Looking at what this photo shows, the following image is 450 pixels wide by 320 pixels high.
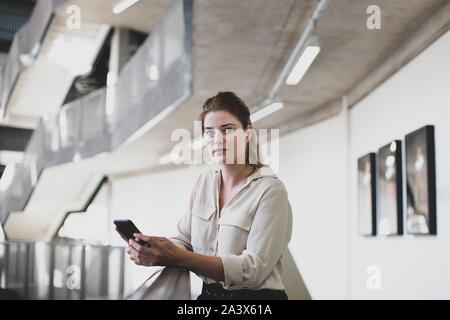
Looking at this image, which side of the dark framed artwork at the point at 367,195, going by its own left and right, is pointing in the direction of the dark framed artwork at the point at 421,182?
left

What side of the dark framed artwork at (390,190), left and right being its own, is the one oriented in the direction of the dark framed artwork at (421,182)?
left

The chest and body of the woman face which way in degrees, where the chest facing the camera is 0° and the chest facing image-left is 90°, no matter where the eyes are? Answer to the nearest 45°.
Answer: approximately 45°

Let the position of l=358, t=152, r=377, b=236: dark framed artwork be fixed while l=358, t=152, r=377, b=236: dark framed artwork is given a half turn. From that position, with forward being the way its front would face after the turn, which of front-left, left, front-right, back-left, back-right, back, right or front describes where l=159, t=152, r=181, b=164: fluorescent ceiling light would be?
back-left

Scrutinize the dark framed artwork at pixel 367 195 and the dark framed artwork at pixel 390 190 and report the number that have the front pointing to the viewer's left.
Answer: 2

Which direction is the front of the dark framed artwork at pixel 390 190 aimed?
to the viewer's left

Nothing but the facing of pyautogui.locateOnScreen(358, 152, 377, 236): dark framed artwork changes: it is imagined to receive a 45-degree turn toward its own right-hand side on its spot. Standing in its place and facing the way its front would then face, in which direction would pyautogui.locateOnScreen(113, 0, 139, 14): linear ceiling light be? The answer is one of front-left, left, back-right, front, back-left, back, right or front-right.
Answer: front

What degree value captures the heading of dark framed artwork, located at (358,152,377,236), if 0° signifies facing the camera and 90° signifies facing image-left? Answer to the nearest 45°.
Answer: approximately 90°
